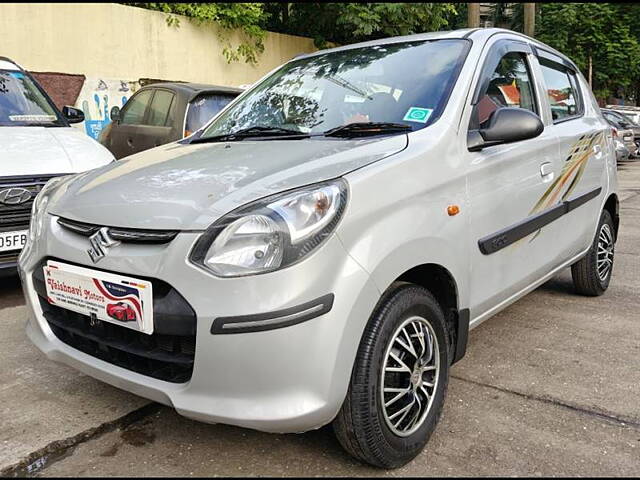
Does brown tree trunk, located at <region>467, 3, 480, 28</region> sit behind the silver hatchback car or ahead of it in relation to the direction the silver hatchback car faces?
behind

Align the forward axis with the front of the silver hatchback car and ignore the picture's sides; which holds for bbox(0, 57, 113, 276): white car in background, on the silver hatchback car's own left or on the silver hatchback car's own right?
on the silver hatchback car's own right

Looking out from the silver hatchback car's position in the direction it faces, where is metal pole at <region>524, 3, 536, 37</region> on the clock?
The metal pole is roughly at 5 o'clock from the silver hatchback car.

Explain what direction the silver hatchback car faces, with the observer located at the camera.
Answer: facing the viewer and to the left of the viewer
